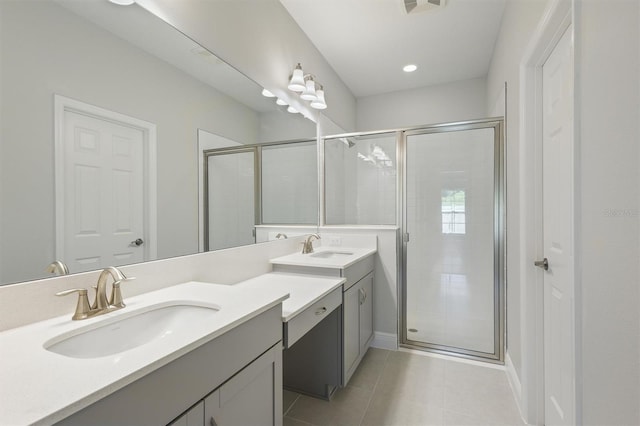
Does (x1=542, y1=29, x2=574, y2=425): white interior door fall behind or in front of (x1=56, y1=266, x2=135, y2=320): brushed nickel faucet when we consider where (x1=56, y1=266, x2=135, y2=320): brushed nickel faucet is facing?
in front

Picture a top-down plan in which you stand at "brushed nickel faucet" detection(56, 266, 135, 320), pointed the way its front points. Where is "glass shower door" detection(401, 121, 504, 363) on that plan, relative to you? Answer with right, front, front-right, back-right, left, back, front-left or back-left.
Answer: front-left

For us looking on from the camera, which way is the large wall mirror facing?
facing the viewer and to the right of the viewer

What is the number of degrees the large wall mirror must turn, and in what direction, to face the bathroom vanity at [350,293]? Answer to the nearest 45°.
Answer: approximately 45° to its left

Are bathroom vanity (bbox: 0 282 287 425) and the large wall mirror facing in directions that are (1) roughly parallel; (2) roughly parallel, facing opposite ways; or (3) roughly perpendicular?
roughly parallel

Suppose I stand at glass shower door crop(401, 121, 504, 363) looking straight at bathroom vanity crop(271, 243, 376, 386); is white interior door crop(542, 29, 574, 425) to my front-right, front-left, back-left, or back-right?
front-left

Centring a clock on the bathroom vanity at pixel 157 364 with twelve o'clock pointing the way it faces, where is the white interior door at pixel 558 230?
The white interior door is roughly at 11 o'clock from the bathroom vanity.

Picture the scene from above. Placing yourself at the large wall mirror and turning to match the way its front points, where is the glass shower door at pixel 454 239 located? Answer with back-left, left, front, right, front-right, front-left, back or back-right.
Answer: front-left

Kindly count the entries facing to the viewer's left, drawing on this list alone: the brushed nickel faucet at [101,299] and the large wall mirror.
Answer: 0

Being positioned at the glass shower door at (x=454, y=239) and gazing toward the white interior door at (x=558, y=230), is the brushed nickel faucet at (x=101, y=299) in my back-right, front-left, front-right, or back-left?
front-right

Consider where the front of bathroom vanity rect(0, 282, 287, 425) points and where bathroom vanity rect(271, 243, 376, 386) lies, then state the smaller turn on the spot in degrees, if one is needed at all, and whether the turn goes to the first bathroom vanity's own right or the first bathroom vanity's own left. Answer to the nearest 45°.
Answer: approximately 90° to the first bathroom vanity's own left
